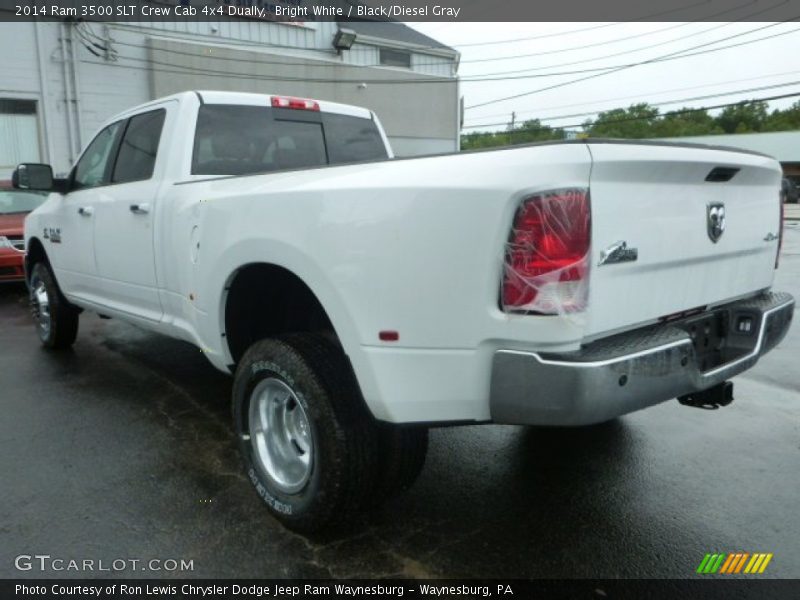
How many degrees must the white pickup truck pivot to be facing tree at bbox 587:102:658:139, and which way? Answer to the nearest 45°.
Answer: approximately 45° to its right

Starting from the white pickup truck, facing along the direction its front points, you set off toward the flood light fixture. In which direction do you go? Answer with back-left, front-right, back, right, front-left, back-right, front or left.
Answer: front-right

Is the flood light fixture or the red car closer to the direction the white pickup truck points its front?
the red car

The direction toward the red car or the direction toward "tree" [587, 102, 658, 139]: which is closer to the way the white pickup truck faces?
the red car

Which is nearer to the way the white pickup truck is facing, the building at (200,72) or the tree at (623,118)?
the building

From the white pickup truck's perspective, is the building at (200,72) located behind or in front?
in front

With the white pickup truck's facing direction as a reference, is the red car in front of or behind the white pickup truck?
in front

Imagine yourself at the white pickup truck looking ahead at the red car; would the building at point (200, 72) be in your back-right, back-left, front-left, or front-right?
front-right

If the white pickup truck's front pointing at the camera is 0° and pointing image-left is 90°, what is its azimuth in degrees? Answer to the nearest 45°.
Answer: approximately 135°
